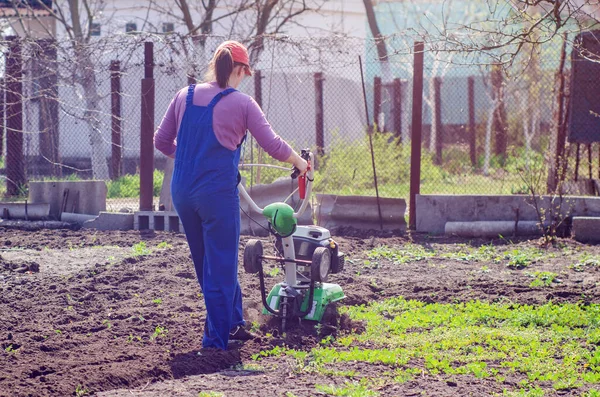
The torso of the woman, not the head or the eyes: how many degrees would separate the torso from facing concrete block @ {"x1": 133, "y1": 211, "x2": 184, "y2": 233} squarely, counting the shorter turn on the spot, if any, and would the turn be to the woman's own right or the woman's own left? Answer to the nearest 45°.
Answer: approximately 45° to the woman's own left

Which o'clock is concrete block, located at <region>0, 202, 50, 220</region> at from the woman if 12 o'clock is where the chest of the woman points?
The concrete block is roughly at 10 o'clock from the woman.

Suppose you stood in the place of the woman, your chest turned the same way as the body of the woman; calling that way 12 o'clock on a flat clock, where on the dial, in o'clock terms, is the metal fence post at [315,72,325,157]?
The metal fence post is roughly at 11 o'clock from the woman.

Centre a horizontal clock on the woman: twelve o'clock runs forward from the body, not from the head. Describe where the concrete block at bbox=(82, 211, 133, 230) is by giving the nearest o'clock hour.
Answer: The concrete block is roughly at 10 o'clock from the woman.

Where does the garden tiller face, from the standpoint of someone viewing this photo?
facing away from the viewer and to the right of the viewer

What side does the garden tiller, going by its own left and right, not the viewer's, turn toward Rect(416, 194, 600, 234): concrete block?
front

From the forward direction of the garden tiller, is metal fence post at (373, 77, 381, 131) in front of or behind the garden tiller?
in front

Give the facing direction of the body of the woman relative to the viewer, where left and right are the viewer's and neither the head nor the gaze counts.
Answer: facing away from the viewer and to the right of the viewer

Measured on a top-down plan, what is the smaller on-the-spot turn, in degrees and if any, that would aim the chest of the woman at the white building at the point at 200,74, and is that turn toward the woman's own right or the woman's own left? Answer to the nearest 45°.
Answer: approximately 45° to the woman's own left

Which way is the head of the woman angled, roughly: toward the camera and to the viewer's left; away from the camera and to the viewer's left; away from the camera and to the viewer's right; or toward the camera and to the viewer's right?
away from the camera and to the viewer's right

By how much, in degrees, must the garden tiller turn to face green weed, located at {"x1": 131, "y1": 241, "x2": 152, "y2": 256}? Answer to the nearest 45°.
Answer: approximately 90° to its left

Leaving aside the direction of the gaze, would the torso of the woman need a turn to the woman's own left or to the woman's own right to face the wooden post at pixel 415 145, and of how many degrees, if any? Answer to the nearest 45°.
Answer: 0° — they already face it

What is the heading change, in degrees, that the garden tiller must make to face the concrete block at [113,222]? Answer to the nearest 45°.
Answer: approximately 90° to its left

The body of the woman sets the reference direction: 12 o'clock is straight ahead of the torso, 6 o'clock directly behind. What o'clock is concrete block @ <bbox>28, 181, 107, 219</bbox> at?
The concrete block is roughly at 10 o'clock from the woman.
